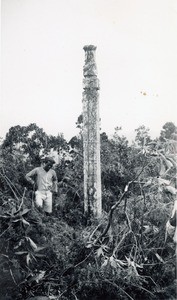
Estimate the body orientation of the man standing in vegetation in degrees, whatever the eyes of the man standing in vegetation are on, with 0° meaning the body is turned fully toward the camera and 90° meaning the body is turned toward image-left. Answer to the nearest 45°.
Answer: approximately 315°
